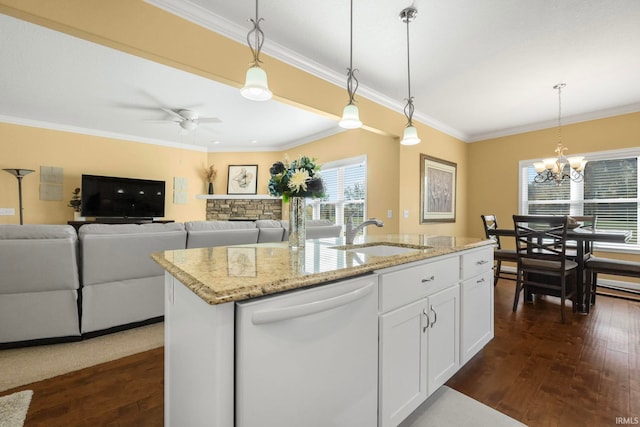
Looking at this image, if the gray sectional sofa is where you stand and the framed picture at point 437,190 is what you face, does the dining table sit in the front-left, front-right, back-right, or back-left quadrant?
front-right

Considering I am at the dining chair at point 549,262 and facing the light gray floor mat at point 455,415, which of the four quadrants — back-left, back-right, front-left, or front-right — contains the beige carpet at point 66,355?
front-right

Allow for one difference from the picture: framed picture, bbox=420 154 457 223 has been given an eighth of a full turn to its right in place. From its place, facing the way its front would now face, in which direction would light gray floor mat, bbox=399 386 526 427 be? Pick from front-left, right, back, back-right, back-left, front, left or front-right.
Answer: front

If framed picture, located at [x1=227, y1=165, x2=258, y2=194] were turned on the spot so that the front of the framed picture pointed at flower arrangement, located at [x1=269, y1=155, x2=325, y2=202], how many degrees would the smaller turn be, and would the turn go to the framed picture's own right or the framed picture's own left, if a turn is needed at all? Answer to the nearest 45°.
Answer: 0° — it already faces it

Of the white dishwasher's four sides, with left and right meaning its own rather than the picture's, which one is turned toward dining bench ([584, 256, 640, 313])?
left

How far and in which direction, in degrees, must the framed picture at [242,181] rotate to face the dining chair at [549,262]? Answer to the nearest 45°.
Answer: approximately 45° to its left

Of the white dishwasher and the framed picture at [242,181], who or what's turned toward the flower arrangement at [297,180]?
the framed picture

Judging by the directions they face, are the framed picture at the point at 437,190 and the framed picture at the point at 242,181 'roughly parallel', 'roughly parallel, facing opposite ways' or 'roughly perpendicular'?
roughly parallel

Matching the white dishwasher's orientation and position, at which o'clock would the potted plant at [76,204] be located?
The potted plant is roughly at 6 o'clock from the white dishwasher.

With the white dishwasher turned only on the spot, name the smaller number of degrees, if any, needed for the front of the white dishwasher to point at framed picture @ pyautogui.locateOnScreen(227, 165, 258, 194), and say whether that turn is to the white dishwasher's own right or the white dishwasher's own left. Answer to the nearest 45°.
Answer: approximately 135° to the white dishwasher's own left

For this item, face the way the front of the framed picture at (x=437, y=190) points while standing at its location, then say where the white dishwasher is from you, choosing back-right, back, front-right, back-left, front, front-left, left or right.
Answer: front-right

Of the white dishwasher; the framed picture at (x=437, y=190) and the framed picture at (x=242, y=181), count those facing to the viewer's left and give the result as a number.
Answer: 0

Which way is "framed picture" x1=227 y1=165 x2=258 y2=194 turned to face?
toward the camera

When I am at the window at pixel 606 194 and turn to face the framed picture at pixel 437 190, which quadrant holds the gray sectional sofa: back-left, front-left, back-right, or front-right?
front-left

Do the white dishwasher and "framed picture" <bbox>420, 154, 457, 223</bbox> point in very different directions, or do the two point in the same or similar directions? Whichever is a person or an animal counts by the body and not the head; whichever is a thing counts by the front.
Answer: same or similar directions

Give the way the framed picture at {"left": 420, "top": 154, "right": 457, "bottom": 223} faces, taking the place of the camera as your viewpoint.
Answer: facing the viewer and to the right of the viewer
